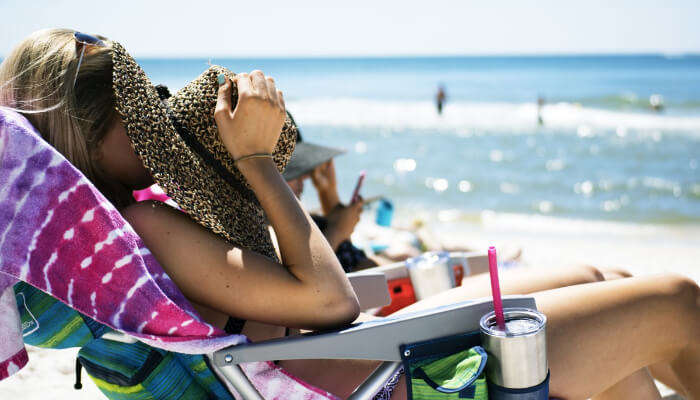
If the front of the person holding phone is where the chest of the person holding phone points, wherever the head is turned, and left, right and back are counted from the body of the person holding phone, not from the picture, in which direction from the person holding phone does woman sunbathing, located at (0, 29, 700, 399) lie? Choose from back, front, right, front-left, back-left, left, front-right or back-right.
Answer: right

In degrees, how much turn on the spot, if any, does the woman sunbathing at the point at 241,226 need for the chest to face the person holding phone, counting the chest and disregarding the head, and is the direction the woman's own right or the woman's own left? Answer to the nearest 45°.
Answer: approximately 90° to the woman's own left

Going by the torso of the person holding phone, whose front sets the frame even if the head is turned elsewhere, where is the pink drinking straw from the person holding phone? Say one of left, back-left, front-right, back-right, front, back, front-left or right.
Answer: right

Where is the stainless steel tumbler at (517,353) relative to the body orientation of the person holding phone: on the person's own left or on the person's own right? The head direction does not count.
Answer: on the person's own right

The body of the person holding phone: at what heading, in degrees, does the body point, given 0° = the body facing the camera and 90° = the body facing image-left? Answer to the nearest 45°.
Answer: approximately 270°

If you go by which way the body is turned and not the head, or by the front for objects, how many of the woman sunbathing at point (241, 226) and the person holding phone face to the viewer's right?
2

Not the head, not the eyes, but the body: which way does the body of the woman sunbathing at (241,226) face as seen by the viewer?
to the viewer's right
